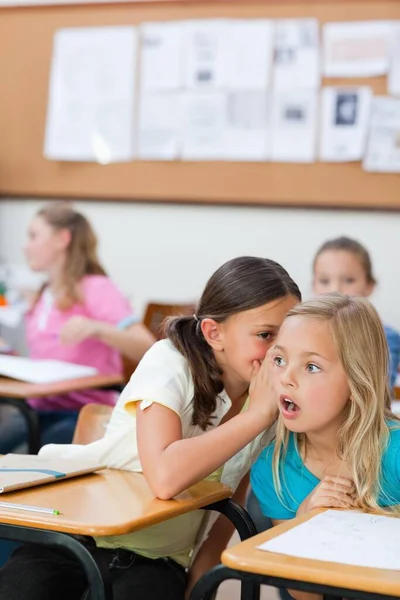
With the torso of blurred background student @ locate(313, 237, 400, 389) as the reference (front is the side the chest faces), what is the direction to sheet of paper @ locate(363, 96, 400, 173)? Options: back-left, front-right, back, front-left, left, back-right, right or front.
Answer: back-right

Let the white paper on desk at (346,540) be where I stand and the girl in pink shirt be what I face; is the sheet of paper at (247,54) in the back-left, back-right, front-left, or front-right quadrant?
front-right

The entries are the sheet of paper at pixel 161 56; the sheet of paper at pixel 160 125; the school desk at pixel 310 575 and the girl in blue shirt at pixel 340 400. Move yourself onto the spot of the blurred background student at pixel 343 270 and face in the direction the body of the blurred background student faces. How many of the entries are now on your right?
2

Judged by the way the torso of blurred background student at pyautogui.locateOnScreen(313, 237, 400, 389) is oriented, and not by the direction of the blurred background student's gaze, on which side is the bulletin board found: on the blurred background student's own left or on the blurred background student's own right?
on the blurred background student's own right

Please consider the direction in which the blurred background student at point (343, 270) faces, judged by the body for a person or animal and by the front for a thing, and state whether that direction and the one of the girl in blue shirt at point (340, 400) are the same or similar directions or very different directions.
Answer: same or similar directions

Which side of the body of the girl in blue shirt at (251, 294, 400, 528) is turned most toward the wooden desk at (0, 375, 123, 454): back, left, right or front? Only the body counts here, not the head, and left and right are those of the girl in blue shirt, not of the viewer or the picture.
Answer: right

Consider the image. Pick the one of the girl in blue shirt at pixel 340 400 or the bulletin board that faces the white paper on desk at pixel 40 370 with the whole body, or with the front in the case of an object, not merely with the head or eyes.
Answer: the bulletin board

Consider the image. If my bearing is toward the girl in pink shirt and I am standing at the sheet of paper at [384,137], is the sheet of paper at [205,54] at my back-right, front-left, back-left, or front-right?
front-right

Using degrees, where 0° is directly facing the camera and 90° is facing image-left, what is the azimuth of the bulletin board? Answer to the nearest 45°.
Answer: approximately 0°

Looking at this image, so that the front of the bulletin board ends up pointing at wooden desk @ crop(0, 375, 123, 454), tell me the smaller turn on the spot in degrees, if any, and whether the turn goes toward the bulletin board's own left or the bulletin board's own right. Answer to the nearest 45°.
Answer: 0° — it already faces it

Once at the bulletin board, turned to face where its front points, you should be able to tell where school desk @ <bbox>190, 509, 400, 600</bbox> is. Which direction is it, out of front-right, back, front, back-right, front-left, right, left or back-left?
front

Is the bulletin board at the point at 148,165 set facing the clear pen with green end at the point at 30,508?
yes

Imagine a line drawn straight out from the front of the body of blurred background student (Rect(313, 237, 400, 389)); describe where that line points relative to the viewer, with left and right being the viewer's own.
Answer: facing the viewer and to the left of the viewer

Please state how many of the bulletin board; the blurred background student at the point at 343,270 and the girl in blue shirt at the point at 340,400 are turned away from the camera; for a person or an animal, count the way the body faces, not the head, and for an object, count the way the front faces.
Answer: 0

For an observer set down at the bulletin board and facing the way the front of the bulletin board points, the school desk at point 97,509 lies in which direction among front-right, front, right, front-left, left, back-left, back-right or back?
front

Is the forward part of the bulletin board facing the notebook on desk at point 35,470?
yes
